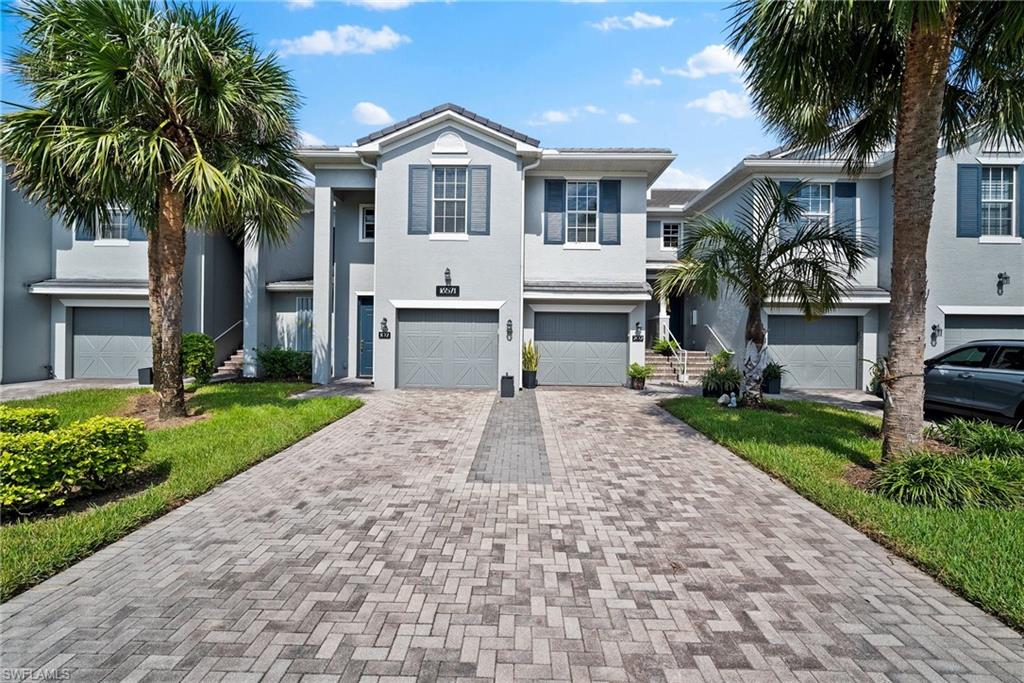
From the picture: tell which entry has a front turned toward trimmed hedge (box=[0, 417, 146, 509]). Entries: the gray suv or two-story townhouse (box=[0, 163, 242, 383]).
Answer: the two-story townhouse

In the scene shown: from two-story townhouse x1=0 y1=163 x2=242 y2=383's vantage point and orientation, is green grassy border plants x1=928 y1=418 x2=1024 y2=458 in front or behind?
in front

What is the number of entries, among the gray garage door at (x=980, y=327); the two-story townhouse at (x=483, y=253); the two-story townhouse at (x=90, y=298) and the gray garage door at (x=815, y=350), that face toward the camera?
4

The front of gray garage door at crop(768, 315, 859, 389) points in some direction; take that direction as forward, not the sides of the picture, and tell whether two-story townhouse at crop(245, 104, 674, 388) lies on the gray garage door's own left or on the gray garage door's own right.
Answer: on the gray garage door's own right

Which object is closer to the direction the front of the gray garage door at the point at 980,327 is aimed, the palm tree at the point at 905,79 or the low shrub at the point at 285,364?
the palm tree

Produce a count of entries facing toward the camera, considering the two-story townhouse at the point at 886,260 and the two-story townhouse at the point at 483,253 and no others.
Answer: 2

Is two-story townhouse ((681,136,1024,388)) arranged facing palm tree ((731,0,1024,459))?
yes

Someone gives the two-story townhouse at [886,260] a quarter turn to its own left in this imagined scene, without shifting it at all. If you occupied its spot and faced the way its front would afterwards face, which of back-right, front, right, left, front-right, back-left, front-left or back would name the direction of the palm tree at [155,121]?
back-right

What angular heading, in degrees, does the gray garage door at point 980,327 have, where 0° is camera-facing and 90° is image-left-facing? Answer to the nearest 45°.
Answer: approximately 0°

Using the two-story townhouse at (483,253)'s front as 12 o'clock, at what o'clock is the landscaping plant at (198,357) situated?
The landscaping plant is roughly at 3 o'clock from the two-story townhouse.

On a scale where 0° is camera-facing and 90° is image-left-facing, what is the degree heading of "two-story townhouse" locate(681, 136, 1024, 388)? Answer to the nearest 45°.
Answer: approximately 0°
